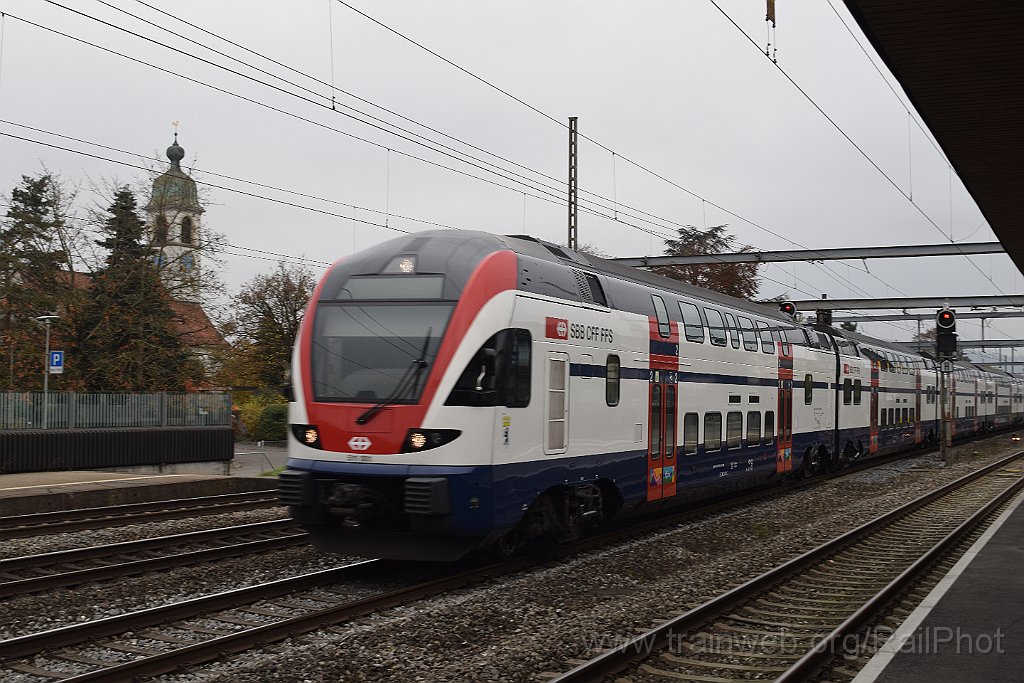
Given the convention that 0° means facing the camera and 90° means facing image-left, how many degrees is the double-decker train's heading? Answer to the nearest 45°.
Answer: approximately 45°

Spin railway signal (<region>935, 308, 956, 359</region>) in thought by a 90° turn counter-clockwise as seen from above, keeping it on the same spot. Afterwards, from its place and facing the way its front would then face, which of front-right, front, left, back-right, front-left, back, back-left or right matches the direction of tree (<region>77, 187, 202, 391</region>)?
back

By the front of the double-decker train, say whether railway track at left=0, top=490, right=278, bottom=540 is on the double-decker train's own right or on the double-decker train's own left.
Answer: on the double-decker train's own right

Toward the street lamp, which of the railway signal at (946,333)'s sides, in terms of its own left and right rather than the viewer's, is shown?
right

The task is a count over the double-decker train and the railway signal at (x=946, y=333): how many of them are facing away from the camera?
0

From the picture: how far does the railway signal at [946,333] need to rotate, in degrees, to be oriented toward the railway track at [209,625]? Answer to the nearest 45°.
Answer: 0° — it already faces it

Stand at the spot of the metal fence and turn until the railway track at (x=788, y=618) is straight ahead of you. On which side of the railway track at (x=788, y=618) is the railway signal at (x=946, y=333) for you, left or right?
left

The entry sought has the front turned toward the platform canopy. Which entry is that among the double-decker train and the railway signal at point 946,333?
the railway signal

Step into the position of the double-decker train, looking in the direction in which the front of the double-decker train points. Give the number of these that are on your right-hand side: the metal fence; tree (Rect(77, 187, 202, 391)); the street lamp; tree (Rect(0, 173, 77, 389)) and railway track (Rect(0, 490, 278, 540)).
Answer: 5

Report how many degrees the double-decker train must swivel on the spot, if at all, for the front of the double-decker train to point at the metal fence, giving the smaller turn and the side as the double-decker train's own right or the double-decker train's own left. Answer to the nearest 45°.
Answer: approximately 90° to the double-decker train's own right

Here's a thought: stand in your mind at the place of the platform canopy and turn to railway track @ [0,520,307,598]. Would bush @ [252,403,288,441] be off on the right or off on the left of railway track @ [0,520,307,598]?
right

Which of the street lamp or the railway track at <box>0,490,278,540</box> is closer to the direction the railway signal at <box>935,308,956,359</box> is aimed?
the railway track

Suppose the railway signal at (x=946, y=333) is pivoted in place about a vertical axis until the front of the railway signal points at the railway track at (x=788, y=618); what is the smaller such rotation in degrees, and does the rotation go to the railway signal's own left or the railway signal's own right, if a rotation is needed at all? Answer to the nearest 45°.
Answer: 0° — it already faces it

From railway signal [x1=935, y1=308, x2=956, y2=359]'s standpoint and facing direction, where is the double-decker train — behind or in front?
in front

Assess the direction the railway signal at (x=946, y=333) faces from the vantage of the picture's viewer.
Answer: facing the viewer
